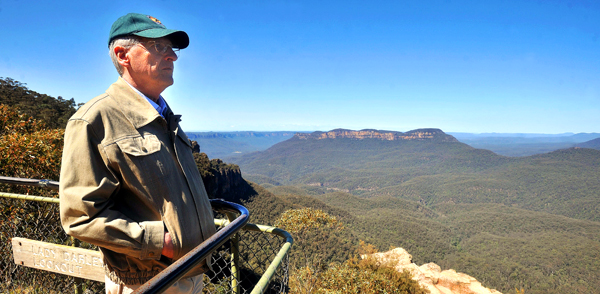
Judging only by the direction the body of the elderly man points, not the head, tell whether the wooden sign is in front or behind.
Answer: behind

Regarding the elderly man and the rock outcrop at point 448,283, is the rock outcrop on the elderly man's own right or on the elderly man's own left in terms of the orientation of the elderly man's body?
on the elderly man's own left

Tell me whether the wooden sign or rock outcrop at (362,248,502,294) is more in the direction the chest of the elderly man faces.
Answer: the rock outcrop

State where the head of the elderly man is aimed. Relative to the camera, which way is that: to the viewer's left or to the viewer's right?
to the viewer's right

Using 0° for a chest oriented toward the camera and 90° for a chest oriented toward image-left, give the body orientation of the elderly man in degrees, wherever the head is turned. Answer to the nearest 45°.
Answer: approximately 315°
